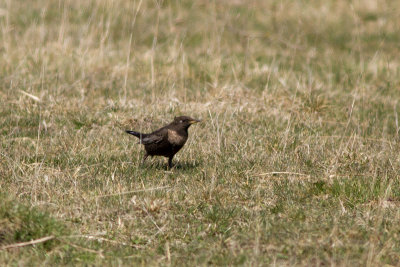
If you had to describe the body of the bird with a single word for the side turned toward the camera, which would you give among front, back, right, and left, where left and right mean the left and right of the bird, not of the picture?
right
